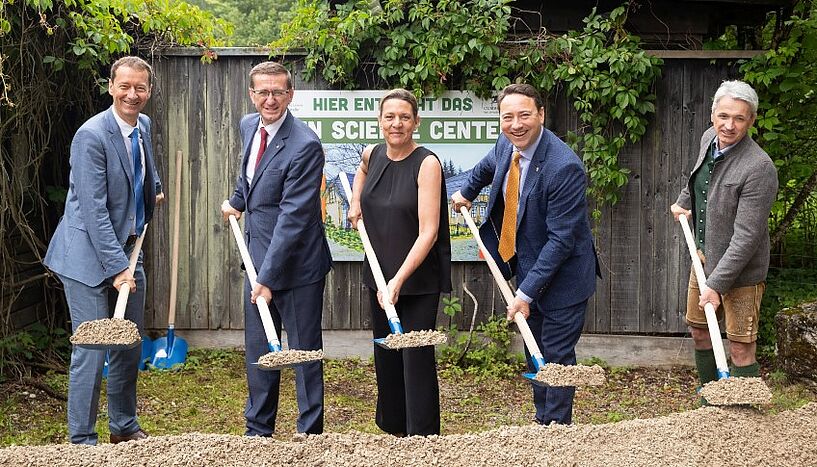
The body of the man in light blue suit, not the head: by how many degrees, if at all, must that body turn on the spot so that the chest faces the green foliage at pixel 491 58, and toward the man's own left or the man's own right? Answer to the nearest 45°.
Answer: approximately 90° to the man's own left

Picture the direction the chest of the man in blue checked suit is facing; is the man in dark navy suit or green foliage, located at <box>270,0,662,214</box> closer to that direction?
the man in dark navy suit

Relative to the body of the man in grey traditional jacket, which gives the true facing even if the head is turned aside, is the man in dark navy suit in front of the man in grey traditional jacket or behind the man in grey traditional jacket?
in front

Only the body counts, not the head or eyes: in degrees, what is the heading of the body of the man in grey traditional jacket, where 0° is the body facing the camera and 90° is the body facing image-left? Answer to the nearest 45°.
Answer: approximately 45°

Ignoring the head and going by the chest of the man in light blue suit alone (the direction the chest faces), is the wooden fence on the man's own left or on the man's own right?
on the man's own left

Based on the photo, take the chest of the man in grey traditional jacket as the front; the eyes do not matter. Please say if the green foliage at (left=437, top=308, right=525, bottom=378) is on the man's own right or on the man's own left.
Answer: on the man's own right

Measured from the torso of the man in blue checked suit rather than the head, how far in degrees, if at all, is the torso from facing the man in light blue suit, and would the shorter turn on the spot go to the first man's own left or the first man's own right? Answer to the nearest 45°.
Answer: approximately 45° to the first man's own right

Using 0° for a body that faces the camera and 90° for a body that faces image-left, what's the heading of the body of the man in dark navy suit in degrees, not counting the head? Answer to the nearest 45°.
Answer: approximately 45°

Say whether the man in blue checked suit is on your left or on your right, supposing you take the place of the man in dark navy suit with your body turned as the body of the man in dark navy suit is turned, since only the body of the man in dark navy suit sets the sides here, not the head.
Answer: on your left

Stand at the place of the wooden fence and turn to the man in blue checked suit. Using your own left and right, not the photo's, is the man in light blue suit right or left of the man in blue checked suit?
right

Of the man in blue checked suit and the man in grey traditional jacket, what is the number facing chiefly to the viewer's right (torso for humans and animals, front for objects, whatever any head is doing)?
0
